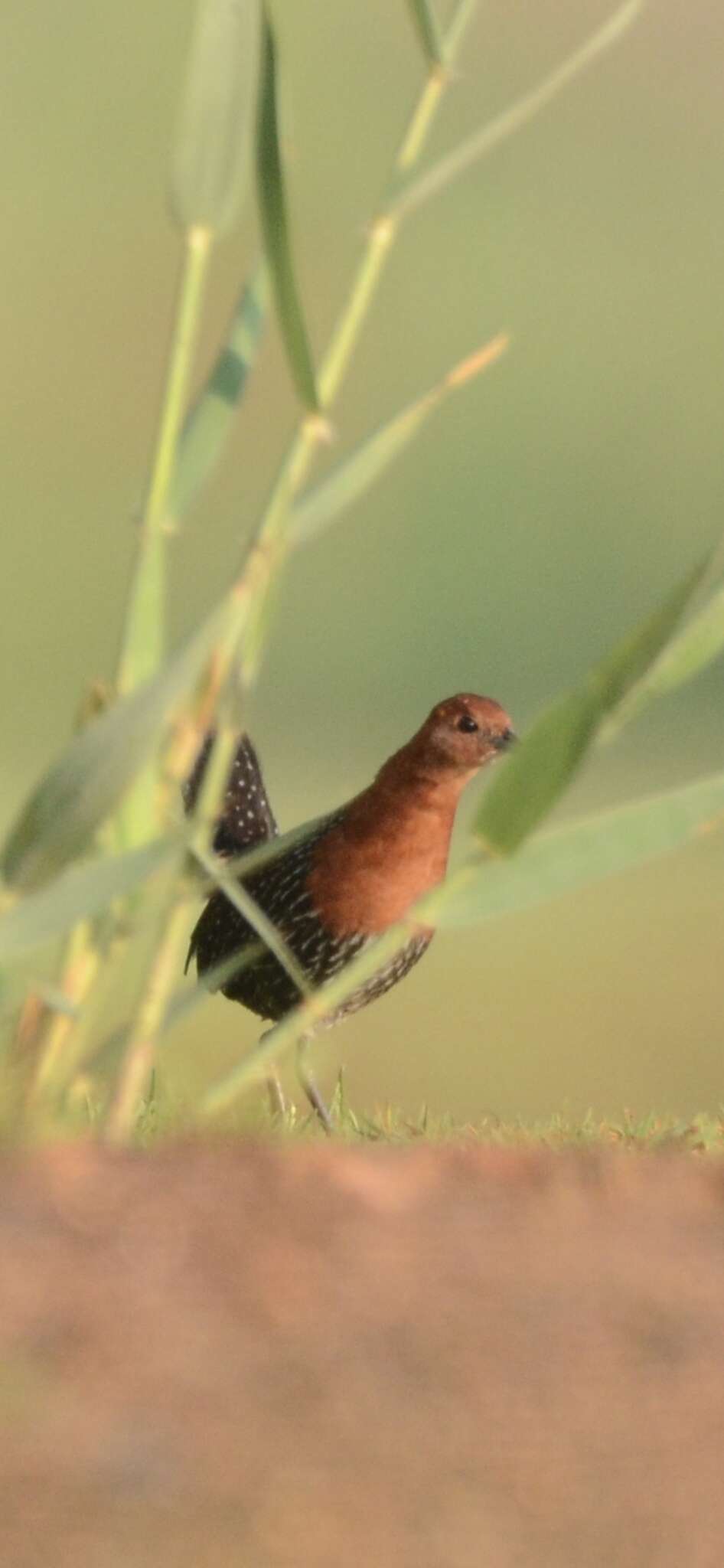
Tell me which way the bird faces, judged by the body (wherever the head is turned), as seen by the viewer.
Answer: to the viewer's right
